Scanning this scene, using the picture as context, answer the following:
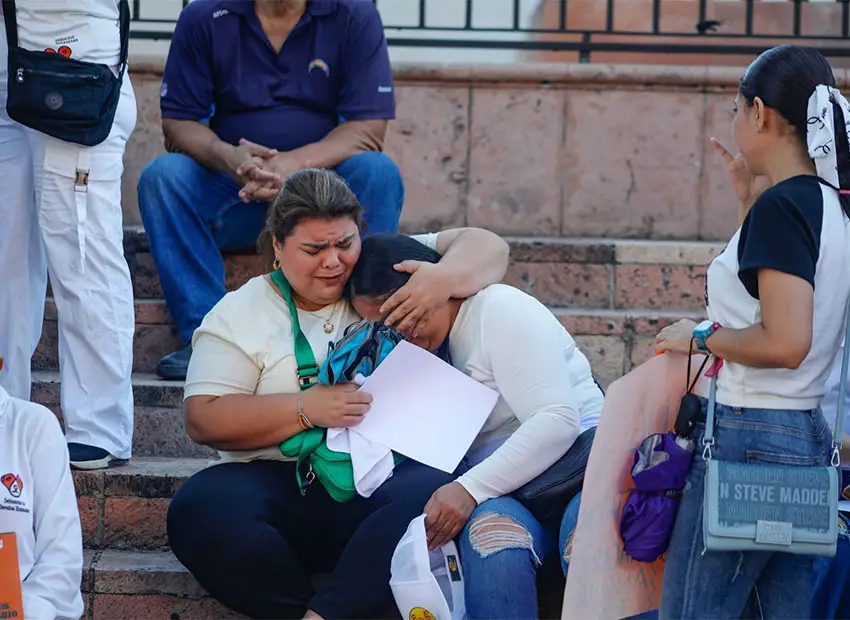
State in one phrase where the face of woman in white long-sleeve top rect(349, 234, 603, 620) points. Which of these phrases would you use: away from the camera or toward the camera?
toward the camera

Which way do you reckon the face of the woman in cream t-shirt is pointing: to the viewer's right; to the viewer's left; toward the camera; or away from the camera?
toward the camera

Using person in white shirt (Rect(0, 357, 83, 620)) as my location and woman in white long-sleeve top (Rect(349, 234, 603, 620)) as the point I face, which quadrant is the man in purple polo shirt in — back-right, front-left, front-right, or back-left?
front-left

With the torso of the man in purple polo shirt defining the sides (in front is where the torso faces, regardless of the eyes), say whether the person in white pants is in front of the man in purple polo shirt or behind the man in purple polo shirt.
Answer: in front

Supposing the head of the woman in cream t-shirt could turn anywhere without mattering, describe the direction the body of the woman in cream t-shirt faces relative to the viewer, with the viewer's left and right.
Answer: facing the viewer and to the right of the viewer

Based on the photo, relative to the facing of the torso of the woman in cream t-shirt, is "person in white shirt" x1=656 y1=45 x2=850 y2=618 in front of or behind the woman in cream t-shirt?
in front

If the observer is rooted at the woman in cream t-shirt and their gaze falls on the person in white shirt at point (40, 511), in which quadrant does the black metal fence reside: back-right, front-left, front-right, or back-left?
back-right

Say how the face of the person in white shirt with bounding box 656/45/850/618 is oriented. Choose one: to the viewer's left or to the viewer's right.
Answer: to the viewer's left

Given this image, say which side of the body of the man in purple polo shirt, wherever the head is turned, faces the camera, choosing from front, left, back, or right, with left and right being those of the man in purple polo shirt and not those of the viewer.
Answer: front

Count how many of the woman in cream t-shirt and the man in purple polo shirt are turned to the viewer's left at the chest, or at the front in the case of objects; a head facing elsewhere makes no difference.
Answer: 0

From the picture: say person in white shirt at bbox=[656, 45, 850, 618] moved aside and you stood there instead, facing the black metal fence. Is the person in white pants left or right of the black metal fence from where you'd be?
left
